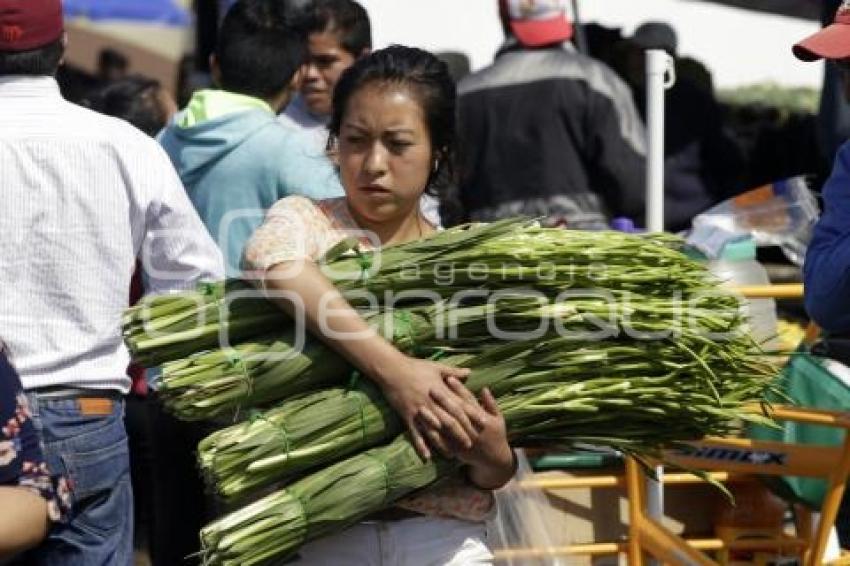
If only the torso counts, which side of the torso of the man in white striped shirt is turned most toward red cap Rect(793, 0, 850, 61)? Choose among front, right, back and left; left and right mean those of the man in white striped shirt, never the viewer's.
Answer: right

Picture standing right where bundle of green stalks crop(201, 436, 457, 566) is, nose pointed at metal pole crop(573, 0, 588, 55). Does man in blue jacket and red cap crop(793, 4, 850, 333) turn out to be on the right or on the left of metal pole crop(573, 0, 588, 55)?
right

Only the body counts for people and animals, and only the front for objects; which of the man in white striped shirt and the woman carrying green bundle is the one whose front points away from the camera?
the man in white striped shirt

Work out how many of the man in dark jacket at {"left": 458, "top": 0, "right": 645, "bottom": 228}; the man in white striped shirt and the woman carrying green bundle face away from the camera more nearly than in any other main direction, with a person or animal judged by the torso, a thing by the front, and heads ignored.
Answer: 2

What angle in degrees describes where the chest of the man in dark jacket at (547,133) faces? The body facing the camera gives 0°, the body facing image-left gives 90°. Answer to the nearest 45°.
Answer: approximately 180°

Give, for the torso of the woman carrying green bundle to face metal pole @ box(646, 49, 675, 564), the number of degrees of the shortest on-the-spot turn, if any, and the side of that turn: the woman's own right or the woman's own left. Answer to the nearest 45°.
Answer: approximately 135° to the woman's own left

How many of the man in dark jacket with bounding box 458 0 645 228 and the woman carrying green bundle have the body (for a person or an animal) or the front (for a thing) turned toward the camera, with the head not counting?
1

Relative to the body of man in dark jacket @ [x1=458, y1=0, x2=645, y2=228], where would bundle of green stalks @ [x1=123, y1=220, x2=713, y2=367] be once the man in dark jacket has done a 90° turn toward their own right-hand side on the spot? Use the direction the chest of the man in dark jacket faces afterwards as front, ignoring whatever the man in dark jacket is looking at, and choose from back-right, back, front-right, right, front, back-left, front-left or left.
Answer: right

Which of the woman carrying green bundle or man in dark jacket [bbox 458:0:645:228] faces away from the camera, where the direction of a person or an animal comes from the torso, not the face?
the man in dark jacket

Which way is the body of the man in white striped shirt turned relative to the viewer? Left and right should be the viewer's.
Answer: facing away from the viewer

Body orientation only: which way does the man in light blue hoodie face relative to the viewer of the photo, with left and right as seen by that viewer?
facing away from the viewer and to the right of the viewer

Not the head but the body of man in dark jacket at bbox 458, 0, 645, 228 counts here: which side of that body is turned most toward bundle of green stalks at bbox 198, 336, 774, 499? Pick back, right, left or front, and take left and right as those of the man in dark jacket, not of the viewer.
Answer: back

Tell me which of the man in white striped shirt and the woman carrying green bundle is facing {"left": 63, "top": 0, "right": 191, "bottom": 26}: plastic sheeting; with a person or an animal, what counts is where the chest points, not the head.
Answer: the man in white striped shirt
